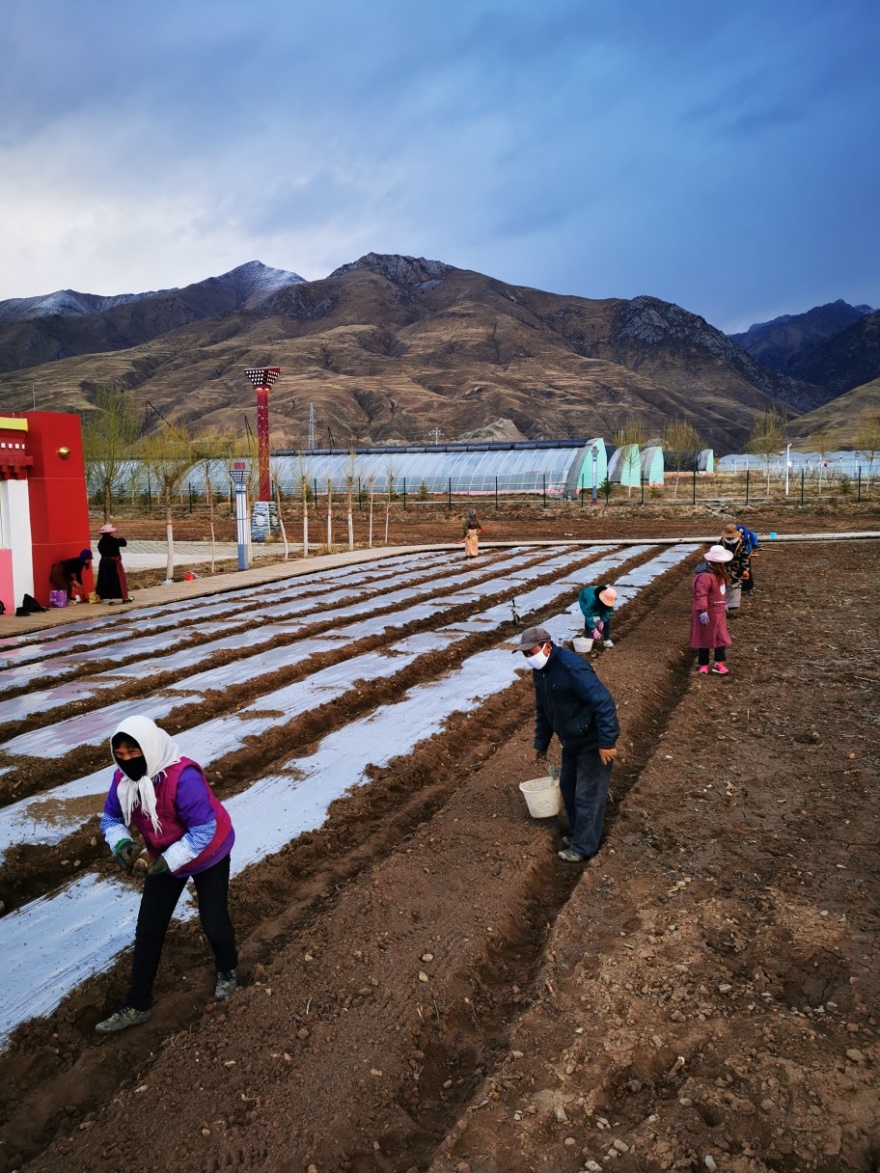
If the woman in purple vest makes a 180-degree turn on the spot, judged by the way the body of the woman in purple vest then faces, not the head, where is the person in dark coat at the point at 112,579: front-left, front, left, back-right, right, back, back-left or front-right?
front-left

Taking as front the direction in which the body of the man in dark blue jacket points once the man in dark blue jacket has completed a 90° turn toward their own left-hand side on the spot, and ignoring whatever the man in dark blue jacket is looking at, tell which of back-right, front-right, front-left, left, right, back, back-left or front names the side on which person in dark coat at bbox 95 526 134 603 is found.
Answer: back

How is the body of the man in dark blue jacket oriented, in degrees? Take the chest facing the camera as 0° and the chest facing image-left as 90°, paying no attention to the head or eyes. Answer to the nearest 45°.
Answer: approximately 45°

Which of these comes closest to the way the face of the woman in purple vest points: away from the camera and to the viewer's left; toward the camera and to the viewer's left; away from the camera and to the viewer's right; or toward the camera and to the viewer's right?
toward the camera and to the viewer's left

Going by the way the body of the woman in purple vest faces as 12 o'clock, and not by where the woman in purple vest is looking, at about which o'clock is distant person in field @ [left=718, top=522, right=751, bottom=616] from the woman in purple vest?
The distant person in field is roughly at 6 o'clock from the woman in purple vest.

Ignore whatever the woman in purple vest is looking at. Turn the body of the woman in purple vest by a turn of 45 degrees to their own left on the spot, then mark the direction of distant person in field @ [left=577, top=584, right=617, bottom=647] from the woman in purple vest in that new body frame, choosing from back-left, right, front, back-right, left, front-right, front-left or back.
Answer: back-left

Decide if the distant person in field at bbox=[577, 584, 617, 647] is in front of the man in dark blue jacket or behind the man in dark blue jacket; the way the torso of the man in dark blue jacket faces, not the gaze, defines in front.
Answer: behind

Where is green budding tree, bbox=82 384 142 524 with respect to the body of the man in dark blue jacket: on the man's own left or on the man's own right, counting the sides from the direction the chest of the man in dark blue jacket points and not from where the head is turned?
on the man's own right

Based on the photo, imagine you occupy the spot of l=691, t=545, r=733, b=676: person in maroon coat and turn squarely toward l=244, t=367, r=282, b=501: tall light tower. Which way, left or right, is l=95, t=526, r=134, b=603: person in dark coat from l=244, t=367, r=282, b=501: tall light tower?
left

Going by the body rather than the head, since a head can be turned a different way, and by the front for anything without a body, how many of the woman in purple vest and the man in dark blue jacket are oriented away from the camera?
0

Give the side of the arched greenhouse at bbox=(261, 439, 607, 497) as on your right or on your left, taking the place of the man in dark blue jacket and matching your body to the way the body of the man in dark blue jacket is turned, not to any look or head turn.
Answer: on your right

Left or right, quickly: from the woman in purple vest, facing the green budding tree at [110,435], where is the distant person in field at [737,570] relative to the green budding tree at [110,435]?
right

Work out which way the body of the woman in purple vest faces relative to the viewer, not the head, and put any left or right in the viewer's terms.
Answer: facing the viewer and to the left of the viewer

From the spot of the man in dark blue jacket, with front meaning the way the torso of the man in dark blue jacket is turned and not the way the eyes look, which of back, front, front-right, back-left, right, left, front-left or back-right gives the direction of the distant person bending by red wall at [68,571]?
right
